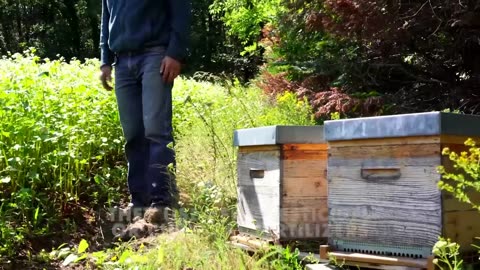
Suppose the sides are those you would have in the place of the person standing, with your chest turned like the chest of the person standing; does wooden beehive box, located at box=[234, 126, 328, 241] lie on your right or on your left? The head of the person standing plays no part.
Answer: on your left

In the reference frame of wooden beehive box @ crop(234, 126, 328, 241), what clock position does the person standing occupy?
The person standing is roughly at 3 o'clock from the wooden beehive box.

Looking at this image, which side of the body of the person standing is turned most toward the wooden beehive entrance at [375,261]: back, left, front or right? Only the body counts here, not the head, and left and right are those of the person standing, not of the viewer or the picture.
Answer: left

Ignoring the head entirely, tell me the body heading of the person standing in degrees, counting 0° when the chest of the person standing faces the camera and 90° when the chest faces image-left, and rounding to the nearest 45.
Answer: approximately 45°

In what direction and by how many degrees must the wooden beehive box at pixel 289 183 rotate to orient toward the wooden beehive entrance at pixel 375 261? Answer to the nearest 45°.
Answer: approximately 90° to its left

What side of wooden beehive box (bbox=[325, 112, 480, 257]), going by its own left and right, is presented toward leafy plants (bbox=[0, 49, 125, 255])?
right

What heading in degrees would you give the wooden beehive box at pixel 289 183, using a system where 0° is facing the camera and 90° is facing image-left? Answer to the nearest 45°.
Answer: approximately 45°

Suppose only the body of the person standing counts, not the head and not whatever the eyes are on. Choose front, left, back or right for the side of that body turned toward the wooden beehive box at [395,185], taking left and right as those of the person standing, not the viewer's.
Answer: left

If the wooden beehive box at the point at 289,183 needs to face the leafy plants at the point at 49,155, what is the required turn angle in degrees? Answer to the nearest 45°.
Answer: approximately 90° to its right

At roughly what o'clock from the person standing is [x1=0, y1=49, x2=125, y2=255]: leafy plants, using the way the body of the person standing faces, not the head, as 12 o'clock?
The leafy plants is roughly at 3 o'clock from the person standing.

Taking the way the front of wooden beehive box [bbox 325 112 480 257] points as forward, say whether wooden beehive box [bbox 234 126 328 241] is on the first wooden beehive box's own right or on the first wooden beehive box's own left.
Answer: on the first wooden beehive box's own right
